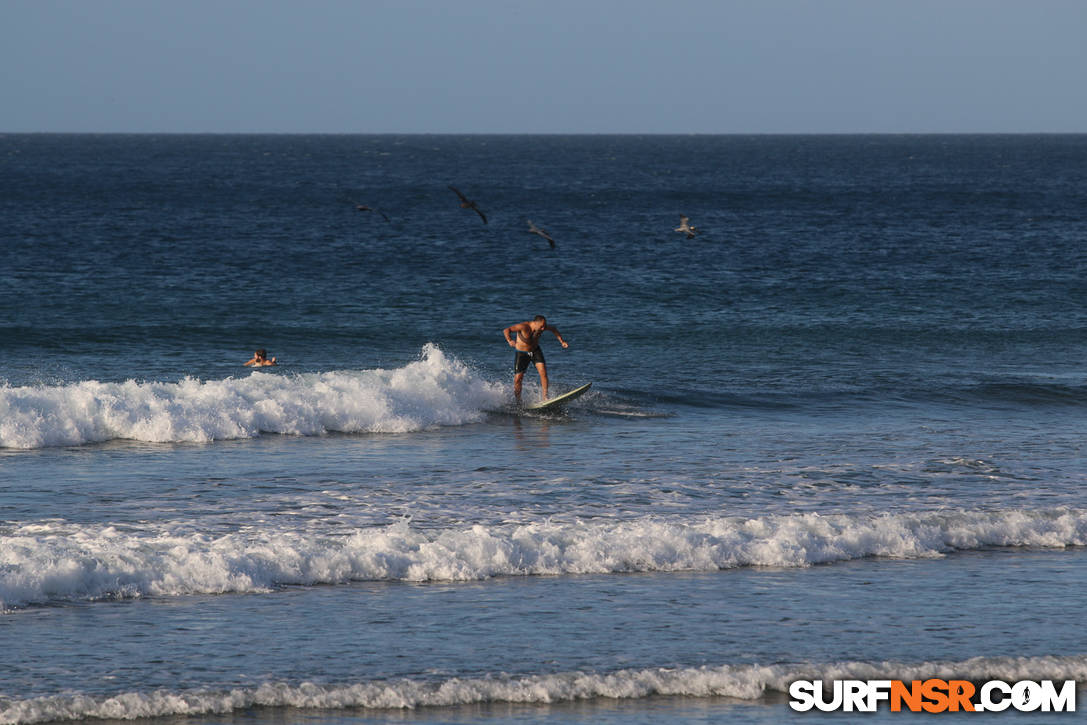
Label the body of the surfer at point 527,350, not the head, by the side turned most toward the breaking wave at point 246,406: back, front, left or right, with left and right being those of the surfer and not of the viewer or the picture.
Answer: right

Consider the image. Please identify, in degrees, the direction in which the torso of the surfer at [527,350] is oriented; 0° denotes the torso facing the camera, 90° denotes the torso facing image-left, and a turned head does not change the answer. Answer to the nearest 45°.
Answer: approximately 315°

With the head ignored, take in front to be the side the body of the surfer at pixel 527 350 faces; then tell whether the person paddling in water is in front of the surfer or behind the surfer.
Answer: behind
